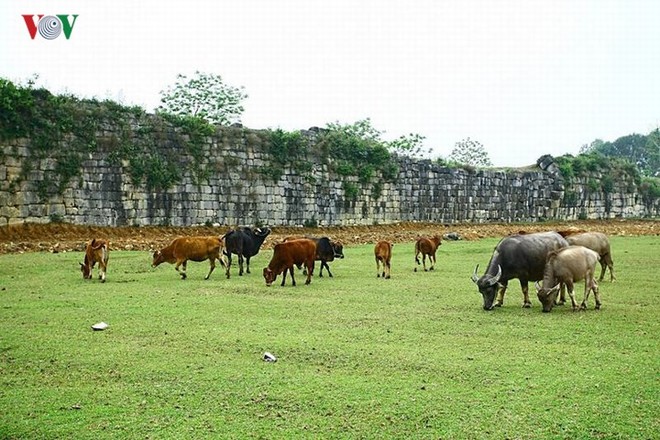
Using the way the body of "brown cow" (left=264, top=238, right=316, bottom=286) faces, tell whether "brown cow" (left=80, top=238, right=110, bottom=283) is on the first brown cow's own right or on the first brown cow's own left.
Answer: on the first brown cow's own right

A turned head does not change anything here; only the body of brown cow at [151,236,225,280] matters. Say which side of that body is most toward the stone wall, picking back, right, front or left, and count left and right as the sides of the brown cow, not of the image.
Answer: right

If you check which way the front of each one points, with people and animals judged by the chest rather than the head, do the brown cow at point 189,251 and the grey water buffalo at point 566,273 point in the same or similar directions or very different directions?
same or similar directions

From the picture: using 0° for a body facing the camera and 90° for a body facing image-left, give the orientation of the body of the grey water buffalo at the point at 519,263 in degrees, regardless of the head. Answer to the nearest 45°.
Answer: approximately 45°

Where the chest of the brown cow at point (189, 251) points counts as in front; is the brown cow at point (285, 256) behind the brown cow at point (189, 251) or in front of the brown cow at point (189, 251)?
behind

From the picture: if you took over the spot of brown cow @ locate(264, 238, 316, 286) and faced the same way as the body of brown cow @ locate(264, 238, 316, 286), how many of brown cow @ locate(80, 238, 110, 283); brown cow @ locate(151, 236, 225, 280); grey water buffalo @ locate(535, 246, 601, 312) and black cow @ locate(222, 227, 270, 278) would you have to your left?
1

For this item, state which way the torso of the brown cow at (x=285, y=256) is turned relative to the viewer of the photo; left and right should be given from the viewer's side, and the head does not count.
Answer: facing the viewer and to the left of the viewer

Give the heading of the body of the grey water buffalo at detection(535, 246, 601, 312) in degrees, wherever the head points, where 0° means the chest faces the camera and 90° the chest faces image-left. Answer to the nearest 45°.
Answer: approximately 45°

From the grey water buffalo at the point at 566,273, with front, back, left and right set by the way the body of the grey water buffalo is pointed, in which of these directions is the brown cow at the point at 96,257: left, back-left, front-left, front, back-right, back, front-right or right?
front-right

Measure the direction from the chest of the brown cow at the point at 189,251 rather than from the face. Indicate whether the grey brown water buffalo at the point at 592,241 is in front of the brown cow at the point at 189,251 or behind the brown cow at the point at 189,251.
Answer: behind

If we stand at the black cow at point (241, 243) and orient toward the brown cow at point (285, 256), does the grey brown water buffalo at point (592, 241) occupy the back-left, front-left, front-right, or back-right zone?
front-left

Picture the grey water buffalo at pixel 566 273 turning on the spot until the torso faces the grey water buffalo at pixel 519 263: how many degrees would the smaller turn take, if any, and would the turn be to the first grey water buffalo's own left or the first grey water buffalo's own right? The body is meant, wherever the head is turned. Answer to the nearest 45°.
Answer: approximately 90° to the first grey water buffalo's own right

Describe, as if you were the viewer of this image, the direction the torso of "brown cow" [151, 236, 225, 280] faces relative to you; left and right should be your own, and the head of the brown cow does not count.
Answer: facing to the left of the viewer
